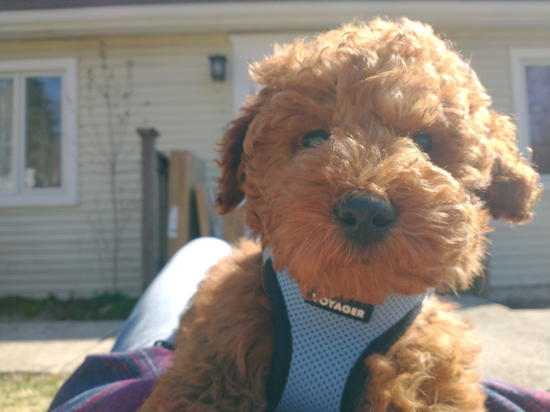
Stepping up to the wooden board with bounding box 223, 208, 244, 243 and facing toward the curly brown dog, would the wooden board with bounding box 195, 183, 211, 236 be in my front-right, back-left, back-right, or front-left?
back-right

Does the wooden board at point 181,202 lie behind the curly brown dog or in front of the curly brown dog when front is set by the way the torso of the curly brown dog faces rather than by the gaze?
behind

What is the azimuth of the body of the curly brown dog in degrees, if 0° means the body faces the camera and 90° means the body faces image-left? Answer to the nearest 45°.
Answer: approximately 0°

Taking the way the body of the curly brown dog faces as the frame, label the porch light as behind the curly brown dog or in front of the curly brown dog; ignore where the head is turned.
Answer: behind

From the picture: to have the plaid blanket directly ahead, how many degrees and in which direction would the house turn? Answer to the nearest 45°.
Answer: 0° — it already faces it

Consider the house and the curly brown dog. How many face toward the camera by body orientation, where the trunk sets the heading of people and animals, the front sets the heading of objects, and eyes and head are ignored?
2

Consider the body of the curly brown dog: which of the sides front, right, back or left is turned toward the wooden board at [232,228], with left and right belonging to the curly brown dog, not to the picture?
back

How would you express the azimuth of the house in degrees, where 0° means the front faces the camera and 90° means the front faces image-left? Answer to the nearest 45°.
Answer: approximately 0°
